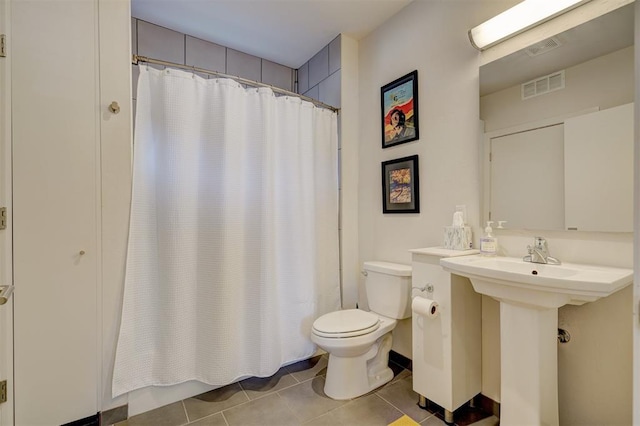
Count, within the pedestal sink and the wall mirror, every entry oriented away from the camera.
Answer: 0

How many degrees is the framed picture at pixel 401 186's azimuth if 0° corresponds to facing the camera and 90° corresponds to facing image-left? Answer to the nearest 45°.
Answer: approximately 45°

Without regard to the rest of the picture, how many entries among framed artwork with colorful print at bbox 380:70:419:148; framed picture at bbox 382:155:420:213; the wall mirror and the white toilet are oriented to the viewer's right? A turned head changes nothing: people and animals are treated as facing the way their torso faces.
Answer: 0

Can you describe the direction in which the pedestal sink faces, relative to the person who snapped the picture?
facing the viewer and to the left of the viewer

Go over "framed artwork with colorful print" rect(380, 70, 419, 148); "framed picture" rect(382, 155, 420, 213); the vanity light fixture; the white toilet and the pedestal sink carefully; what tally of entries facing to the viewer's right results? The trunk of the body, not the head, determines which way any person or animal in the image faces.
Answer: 0

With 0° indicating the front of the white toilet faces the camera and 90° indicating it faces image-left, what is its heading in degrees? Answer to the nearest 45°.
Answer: approximately 45°

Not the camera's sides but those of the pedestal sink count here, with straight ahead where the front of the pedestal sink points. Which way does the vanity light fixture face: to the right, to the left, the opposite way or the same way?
the same way

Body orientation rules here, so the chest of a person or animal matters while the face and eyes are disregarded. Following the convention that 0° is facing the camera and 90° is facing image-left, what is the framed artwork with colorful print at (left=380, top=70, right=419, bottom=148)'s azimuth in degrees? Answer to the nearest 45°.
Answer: approximately 45°

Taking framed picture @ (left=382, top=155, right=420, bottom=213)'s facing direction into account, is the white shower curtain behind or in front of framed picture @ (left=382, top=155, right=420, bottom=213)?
in front

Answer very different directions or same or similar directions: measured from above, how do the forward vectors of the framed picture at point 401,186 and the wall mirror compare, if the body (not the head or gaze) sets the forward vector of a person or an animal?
same or similar directions

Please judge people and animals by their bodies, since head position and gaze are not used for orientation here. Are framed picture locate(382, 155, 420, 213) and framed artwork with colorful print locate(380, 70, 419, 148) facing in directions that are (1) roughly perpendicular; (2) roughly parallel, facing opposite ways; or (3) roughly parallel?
roughly parallel

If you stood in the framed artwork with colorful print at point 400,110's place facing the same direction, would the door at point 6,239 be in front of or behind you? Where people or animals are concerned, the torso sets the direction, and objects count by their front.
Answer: in front

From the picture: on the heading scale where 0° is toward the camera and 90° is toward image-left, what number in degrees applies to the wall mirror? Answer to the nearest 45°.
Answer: approximately 45°

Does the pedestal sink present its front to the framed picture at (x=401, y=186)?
no
